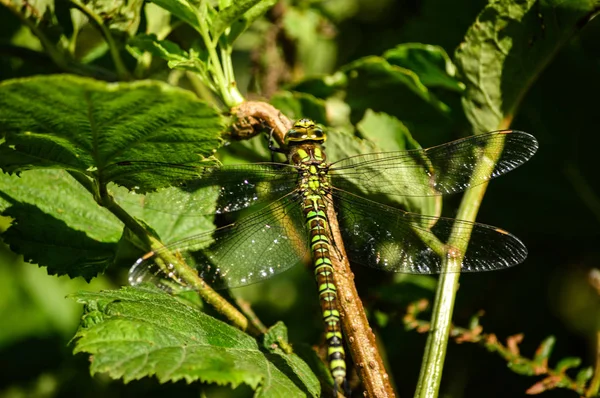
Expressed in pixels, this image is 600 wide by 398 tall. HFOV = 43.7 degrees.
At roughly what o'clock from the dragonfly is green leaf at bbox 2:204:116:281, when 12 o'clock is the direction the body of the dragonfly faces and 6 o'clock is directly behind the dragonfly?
The green leaf is roughly at 8 o'clock from the dragonfly.

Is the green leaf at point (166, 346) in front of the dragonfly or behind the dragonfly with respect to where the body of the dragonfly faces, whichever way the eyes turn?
behind

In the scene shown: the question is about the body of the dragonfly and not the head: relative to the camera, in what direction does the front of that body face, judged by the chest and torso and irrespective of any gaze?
away from the camera

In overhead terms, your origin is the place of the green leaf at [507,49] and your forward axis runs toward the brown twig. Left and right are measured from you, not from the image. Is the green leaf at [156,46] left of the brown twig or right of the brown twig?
right

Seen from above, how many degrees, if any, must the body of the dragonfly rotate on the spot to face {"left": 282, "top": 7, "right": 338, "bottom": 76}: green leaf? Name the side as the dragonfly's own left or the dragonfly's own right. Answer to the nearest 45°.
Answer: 0° — it already faces it

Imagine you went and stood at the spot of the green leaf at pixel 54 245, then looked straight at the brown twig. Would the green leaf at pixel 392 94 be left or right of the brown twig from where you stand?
left
